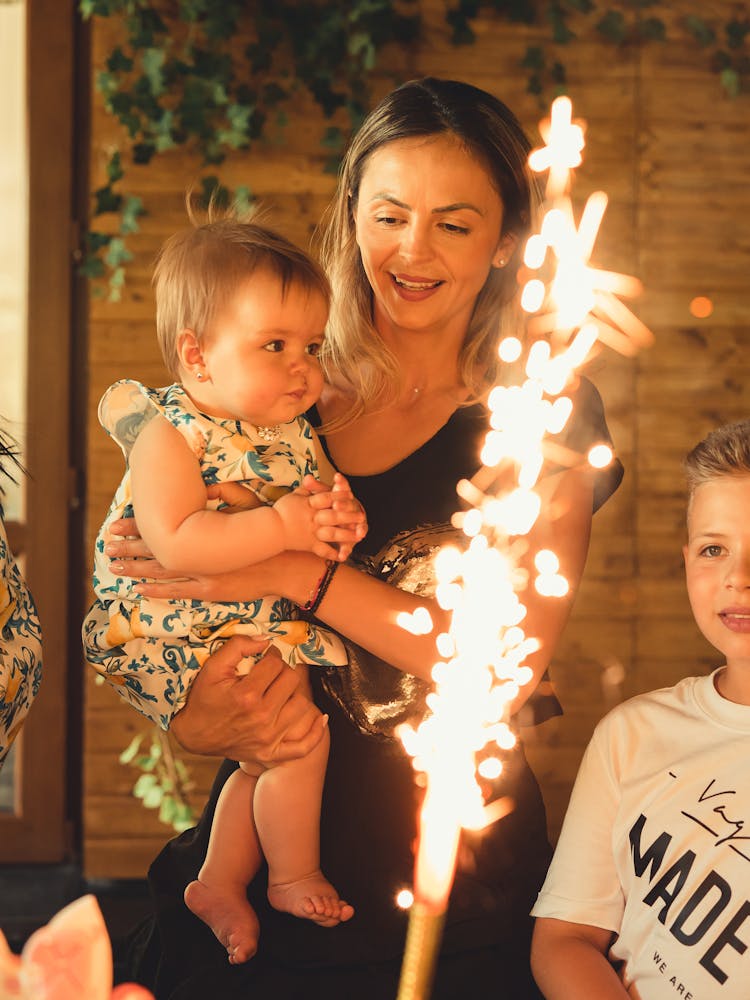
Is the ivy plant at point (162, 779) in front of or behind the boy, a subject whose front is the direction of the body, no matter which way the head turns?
behind

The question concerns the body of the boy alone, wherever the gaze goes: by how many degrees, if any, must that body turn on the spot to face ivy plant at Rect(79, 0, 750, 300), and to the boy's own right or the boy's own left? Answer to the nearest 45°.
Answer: approximately 135° to the boy's own right

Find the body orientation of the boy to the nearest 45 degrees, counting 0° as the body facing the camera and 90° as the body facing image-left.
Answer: approximately 0°
